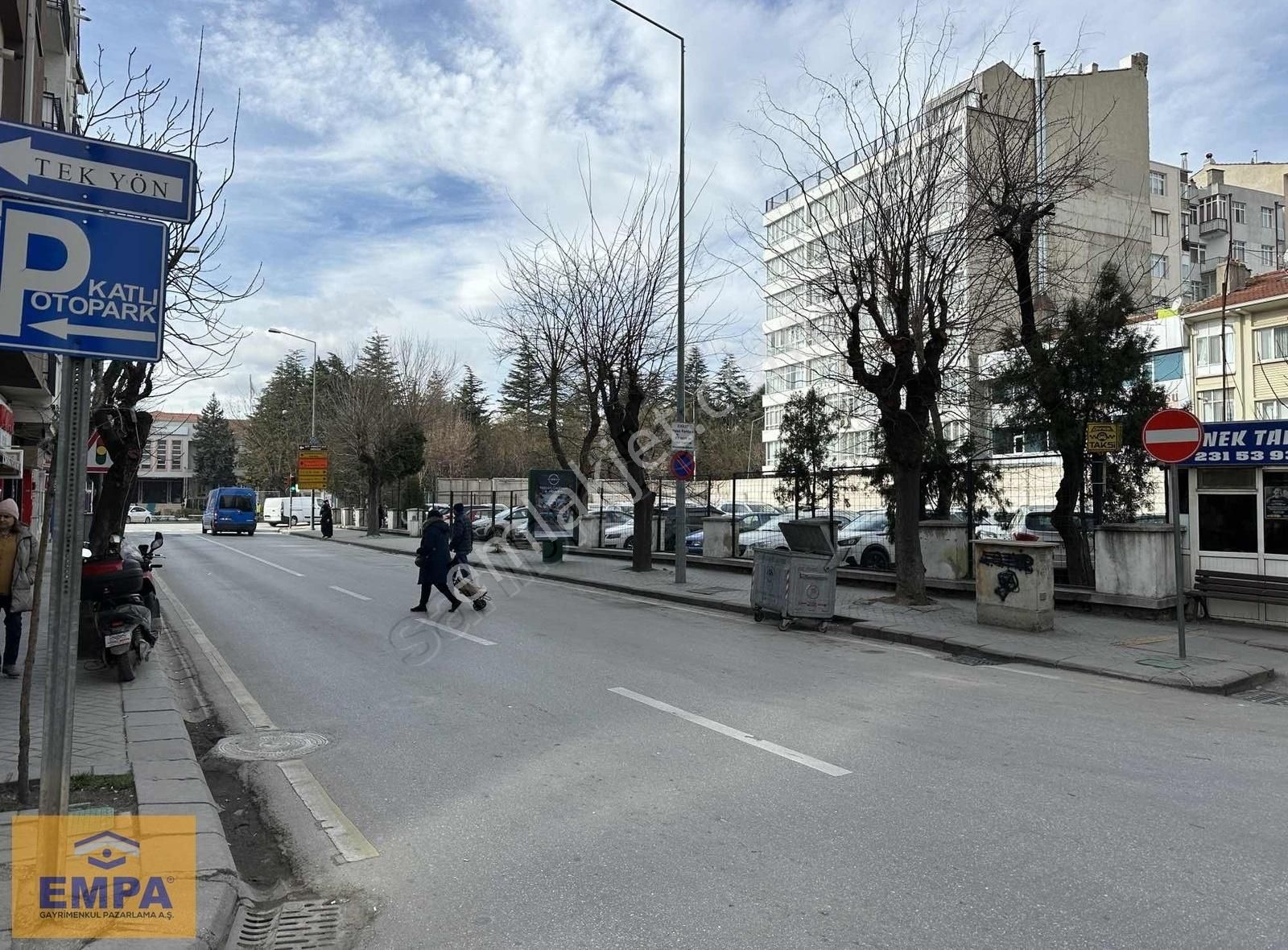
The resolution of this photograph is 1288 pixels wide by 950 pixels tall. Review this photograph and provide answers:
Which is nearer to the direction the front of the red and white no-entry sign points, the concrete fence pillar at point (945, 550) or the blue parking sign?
the blue parking sign

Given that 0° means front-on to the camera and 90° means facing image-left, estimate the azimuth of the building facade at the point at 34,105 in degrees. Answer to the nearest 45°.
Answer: approximately 270°

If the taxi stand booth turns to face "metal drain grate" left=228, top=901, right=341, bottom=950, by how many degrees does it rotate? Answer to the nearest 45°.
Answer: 0° — it already faces it

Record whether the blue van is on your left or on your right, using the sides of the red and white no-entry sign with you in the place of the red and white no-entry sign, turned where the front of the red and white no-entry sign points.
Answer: on your right

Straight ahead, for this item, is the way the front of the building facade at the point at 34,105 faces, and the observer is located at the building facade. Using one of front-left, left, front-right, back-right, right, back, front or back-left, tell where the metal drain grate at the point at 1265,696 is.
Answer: front-right

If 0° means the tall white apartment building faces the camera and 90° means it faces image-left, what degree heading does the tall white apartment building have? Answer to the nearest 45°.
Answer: approximately 45°

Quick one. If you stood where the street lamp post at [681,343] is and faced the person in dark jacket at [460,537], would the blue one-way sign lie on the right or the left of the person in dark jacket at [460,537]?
left

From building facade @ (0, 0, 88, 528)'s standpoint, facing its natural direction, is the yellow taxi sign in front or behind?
in front

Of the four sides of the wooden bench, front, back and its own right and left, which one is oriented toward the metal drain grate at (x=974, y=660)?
front

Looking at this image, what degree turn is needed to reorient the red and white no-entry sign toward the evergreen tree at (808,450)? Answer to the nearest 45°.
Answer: approximately 135° to its right
